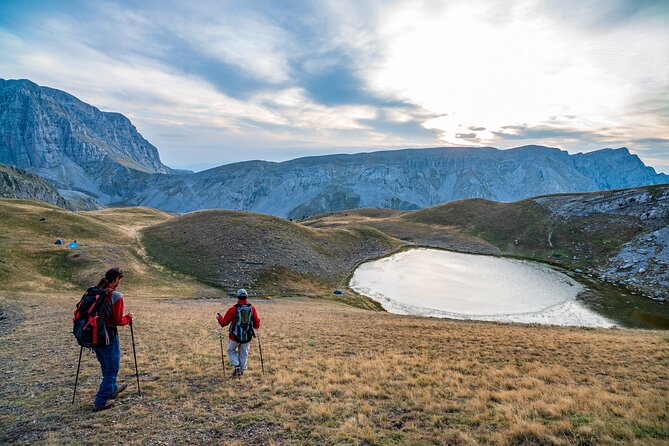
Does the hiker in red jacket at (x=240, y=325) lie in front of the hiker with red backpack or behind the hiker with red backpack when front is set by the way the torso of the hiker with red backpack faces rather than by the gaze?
in front

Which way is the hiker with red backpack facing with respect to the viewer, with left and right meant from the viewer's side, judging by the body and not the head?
facing away from the viewer and to the right of the viewer
